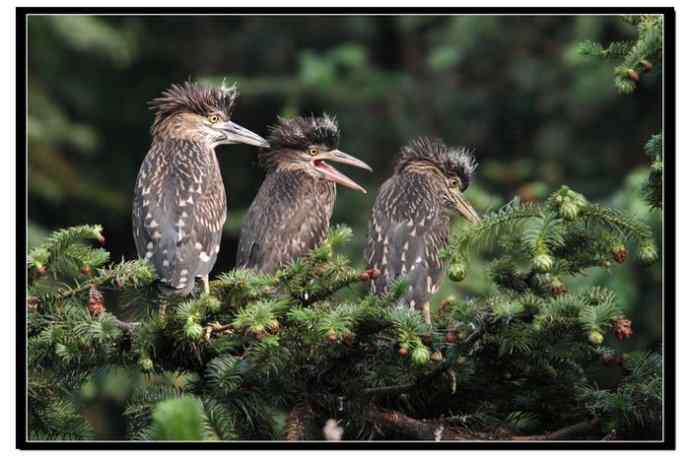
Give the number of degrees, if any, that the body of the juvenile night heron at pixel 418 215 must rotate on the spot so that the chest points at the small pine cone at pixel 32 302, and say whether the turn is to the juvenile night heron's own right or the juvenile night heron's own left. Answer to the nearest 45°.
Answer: approximately 180°

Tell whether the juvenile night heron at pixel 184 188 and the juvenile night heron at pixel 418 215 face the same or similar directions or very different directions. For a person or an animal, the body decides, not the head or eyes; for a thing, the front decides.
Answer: same or similar directions

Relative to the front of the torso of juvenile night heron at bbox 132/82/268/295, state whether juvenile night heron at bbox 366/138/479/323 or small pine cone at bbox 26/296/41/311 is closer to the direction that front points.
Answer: the juvenile night heron

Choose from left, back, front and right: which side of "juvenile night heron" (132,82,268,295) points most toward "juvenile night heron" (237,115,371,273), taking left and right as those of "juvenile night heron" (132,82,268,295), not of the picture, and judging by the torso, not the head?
front

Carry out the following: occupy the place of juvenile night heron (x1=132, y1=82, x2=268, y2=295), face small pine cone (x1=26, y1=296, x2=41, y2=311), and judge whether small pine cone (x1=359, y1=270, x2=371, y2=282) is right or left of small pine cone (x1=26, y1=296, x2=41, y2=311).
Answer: left

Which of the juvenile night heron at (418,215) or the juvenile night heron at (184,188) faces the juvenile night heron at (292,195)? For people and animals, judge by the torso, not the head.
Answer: the juvenile night heron at (184,188)

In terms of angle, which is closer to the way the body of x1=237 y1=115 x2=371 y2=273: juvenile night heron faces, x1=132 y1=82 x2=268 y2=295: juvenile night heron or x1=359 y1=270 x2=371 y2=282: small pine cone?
the small pine cone
